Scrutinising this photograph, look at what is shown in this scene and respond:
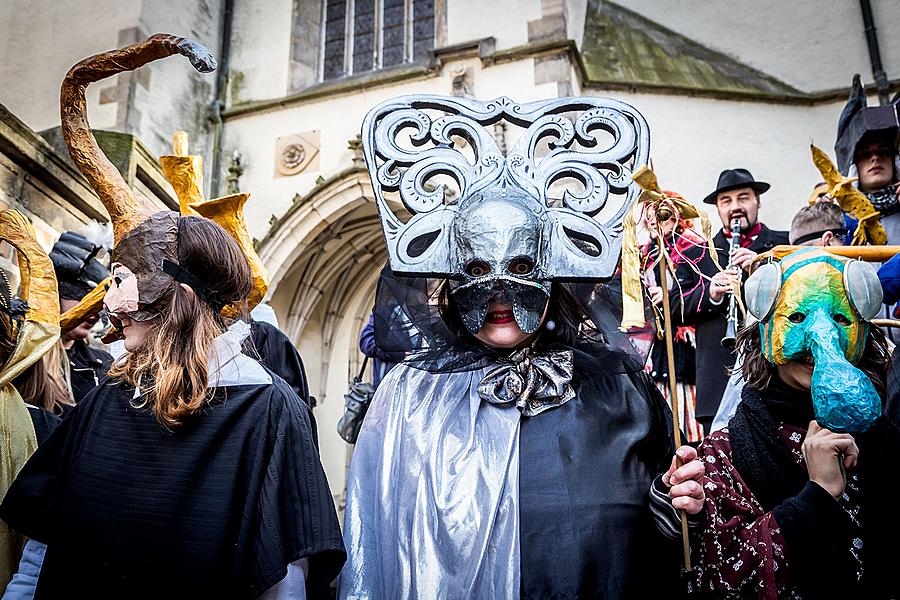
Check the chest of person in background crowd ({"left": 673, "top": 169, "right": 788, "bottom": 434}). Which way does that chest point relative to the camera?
toward the camera

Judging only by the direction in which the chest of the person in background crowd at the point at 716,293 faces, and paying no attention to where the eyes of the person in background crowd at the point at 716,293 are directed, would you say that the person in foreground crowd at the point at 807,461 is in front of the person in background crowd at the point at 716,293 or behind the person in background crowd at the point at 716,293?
in front

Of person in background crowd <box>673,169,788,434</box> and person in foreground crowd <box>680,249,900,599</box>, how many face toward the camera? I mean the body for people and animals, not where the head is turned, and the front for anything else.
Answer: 2

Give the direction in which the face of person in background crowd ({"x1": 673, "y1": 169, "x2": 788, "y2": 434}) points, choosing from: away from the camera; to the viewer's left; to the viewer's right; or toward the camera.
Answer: toward the camera

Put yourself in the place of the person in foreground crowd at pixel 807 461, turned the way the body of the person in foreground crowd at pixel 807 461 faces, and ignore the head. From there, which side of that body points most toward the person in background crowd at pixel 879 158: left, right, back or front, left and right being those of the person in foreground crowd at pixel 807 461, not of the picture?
back

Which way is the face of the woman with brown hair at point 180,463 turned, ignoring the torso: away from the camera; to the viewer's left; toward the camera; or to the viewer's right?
to the viewer's left

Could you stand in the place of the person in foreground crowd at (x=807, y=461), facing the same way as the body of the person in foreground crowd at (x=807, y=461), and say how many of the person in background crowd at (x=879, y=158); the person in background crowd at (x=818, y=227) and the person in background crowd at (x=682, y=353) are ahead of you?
0

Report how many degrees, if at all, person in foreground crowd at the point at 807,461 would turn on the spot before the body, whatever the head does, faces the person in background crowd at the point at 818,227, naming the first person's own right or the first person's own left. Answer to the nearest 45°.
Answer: approximately 180°

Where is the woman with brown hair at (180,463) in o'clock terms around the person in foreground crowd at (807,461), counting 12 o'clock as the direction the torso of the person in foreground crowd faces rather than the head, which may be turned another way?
The woman with brown hair is roughly at 2 o'clock from the person in foreground crowd.

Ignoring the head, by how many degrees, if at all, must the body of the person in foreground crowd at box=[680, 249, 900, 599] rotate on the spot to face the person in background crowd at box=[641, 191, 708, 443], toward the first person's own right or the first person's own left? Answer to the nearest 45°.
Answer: approximately 180°

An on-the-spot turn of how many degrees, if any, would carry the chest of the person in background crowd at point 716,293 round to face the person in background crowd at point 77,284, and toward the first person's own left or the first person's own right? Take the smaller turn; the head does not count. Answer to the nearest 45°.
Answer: approximately 45° to the first person's own right

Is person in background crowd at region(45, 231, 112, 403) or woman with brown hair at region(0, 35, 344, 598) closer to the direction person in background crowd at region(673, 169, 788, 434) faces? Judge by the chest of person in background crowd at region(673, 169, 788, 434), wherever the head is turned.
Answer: the woman with brown hair

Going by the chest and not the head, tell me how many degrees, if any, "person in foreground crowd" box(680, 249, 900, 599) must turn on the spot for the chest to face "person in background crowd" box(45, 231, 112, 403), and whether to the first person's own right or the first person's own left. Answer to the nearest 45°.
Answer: approximately 90° to the first person's own right

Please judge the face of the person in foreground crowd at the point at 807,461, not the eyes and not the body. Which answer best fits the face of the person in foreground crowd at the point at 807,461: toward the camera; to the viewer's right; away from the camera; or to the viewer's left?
toward the camera

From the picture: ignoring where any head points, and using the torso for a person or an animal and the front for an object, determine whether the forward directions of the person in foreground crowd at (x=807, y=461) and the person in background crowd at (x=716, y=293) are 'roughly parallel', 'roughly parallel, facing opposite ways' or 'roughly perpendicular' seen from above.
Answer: roughly parallel

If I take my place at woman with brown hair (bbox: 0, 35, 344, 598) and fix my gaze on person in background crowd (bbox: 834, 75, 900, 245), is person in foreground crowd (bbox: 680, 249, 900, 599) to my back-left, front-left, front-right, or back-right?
front-right

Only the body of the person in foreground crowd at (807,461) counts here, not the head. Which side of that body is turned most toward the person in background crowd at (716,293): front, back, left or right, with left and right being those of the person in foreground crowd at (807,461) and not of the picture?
back

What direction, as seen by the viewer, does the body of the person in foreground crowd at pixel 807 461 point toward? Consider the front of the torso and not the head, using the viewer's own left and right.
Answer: facing the viewer

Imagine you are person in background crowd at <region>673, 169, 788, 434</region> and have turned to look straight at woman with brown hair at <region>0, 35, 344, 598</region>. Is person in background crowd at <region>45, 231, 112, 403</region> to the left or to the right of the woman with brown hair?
right
